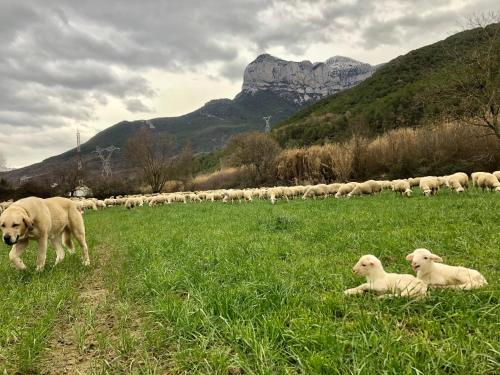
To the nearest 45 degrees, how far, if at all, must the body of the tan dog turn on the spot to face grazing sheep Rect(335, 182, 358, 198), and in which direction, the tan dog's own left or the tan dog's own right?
approximately 180°

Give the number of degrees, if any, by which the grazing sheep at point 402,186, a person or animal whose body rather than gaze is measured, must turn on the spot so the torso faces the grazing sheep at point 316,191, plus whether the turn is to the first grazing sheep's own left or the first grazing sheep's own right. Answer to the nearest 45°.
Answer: approximately 180°

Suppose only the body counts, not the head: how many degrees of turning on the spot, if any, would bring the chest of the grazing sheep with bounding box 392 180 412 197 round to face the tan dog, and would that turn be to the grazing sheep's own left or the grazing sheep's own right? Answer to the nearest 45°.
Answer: approximately 90° to the grazing sheep's own right

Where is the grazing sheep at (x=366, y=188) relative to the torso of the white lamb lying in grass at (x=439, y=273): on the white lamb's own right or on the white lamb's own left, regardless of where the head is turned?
on the white lamb's own right

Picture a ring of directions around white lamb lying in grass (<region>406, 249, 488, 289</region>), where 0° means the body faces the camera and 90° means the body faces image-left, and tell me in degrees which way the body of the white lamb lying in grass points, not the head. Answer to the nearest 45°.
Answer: approximately 90°

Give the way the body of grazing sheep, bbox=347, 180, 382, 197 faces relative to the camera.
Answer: to the viewer's left

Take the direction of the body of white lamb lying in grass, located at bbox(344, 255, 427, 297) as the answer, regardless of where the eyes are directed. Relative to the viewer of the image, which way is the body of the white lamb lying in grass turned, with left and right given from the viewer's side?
facing to the left of the viewer

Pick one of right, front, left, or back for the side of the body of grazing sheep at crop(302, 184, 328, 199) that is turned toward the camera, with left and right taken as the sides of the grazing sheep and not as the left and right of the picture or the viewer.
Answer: left
